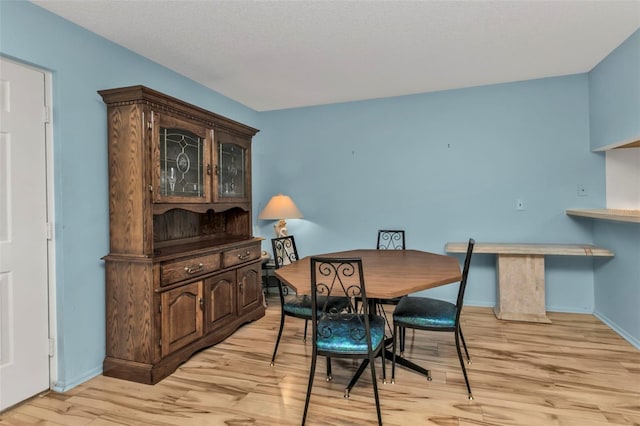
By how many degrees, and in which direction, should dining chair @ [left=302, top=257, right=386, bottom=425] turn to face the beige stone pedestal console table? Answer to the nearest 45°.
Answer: approximately 45° to its right

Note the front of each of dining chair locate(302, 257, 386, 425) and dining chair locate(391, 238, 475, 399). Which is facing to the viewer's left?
dining chair locate(391, 238, 475, 399)

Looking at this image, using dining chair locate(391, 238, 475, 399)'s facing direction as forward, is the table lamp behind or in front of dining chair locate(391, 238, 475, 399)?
in front

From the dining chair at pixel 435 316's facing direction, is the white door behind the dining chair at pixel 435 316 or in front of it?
in front

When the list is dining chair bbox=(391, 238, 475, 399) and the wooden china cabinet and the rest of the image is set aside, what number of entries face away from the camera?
0

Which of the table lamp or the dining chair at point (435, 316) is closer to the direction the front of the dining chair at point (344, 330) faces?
the table lamp

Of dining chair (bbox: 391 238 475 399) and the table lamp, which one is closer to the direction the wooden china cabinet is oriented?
the dining chair

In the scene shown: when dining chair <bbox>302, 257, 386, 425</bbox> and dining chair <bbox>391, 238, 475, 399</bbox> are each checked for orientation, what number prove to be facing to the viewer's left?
1

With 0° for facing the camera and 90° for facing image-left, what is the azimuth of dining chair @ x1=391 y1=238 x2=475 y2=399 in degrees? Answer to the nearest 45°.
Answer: approximately 90°

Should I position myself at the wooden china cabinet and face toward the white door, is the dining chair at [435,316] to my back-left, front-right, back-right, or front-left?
back-left

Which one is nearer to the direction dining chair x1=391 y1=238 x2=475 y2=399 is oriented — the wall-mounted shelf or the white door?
the white door

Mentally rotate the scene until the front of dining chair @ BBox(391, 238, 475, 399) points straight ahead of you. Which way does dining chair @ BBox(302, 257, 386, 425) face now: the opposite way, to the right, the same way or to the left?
to the right

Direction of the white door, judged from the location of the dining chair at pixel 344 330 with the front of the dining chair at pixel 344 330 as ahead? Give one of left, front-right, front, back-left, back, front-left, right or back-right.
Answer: left

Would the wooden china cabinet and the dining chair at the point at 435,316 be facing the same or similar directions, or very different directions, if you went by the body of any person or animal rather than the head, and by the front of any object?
very different directions

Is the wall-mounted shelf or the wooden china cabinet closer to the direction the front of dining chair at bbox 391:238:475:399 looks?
the wooden china cabinet

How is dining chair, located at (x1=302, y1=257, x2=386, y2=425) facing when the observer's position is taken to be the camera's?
facing away from the viewer

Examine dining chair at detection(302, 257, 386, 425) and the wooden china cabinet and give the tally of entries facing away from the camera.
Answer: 1
